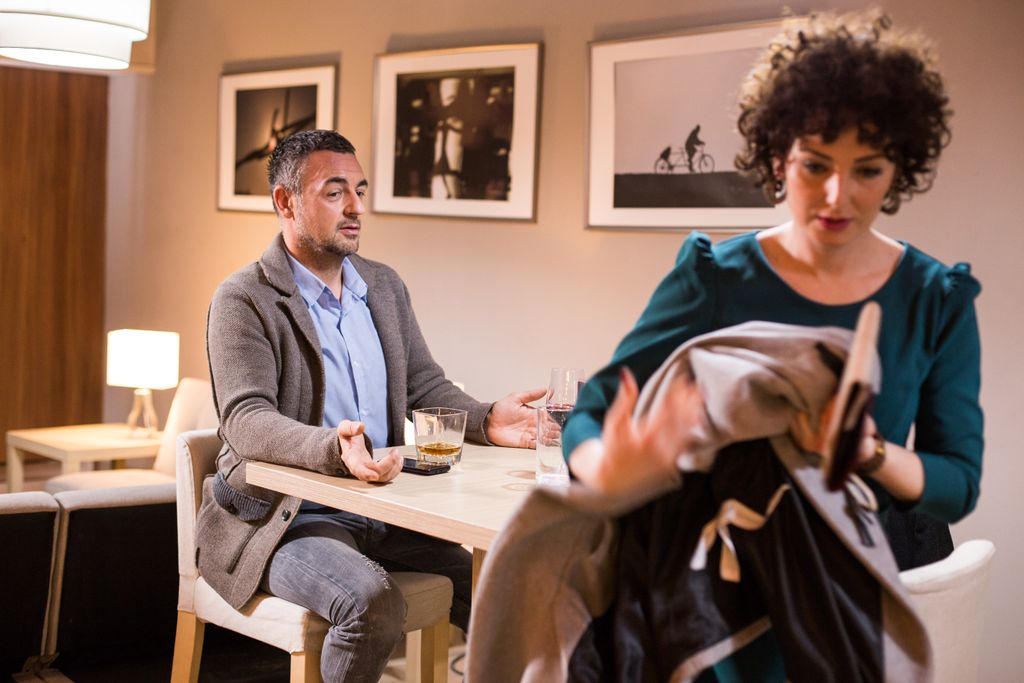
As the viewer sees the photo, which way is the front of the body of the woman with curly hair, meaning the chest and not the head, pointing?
toward the camera

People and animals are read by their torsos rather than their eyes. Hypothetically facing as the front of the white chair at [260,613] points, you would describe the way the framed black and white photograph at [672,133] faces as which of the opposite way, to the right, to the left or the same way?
to the right

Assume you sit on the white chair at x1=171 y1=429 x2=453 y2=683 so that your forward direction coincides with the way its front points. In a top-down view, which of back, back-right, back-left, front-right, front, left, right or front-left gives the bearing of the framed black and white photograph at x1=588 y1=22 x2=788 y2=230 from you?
left

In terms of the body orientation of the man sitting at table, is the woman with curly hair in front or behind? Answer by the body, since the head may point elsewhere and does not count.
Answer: in front

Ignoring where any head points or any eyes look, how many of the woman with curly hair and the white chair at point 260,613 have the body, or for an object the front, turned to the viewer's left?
0

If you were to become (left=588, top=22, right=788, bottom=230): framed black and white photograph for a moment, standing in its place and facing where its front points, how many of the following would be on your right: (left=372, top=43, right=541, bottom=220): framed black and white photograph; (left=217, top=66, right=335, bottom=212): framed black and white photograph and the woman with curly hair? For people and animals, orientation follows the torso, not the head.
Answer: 2

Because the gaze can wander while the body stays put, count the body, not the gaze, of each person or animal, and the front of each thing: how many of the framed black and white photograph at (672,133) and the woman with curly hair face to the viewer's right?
0

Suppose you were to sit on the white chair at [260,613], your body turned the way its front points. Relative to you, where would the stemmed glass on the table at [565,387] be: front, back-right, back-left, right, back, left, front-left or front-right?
front

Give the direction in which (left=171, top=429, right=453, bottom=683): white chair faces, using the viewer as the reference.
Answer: facing the viewer and to the right of the viewer

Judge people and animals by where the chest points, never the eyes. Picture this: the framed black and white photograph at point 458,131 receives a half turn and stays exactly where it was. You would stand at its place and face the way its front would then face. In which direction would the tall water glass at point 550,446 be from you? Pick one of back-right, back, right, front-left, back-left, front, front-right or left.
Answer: back-right

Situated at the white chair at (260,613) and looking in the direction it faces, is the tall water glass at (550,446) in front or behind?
in front

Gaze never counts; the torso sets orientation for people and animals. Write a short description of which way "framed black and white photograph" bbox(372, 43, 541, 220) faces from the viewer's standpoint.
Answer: facing the viewer and to the left of the viewer

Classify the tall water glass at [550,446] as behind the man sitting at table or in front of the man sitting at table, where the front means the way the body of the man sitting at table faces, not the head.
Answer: in front
